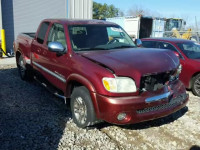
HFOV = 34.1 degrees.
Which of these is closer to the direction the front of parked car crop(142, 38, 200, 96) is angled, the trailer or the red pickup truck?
the red pickup truck

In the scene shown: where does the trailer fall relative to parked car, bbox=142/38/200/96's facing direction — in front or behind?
behind

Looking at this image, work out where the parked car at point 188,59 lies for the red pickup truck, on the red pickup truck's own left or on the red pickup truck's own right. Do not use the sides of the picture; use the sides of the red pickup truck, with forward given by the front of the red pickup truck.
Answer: on the red pickup truck's own left

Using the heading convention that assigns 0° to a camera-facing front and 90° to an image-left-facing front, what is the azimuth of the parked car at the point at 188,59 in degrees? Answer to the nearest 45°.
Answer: approximately 315°

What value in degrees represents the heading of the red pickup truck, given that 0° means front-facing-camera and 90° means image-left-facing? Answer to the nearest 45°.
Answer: approximately 315°

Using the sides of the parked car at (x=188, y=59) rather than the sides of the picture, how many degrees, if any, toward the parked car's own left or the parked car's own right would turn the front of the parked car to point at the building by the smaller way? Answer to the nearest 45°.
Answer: approximately 180°

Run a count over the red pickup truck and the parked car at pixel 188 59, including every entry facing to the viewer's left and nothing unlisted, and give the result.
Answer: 0

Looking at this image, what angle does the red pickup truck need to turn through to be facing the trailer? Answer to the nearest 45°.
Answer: approximately 135° to its left
